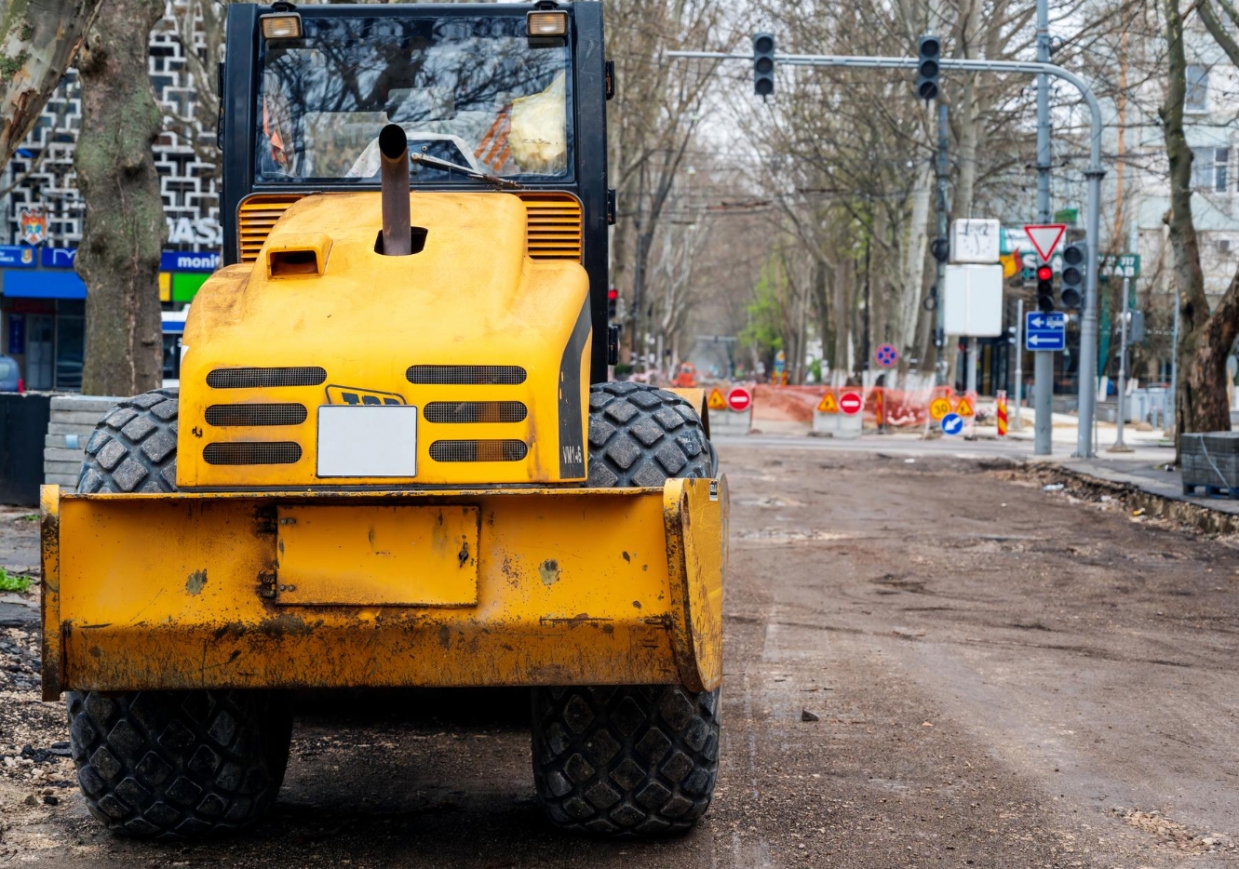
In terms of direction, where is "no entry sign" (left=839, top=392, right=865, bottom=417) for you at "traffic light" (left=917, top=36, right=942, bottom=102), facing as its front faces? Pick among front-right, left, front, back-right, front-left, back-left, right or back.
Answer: back

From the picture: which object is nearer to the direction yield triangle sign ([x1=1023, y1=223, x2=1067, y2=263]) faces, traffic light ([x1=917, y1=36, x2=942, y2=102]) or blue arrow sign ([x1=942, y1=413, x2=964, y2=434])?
the traffic light

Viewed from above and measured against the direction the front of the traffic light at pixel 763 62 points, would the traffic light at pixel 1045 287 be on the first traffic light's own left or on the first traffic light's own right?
on the first traffic light's own left

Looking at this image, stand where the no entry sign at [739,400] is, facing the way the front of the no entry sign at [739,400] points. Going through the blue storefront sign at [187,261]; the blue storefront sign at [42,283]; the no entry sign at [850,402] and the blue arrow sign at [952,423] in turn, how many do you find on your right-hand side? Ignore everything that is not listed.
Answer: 2

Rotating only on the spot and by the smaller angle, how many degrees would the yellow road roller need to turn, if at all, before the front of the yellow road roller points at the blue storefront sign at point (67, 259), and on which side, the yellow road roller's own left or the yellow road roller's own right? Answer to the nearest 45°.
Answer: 0° — it already faces it

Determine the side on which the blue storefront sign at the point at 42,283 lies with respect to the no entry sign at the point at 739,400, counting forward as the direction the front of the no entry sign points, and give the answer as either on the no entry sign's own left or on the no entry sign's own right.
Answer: on the no entry sign's own right

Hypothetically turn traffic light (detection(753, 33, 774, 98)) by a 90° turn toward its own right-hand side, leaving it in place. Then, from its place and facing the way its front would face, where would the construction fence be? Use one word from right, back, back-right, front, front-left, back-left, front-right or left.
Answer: right

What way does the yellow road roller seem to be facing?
away from the camera

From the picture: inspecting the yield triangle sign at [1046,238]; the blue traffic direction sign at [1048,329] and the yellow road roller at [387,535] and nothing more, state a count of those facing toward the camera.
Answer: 2
